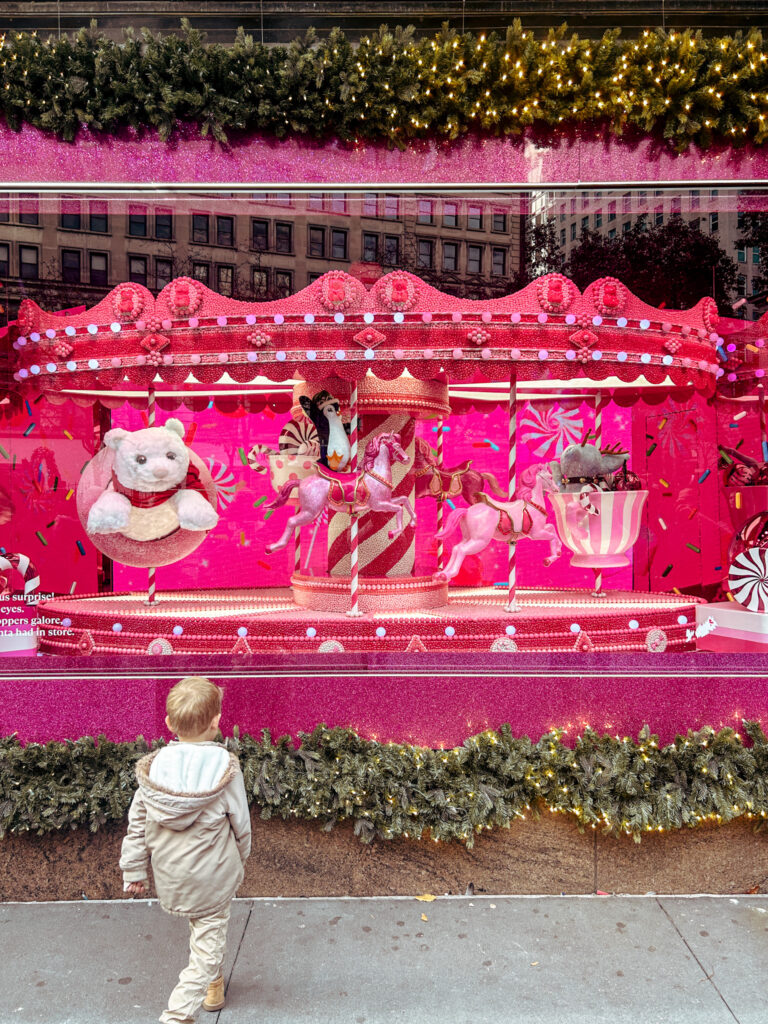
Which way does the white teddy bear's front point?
toward the camera

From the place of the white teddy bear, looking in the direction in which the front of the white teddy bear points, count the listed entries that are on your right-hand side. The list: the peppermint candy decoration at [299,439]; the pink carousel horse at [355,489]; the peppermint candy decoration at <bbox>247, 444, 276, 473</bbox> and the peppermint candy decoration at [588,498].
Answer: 0

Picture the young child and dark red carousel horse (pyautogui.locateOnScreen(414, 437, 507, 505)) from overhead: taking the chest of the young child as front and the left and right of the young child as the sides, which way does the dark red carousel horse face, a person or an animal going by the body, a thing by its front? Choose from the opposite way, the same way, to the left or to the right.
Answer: to the left

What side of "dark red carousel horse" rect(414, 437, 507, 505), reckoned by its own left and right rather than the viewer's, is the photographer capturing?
left

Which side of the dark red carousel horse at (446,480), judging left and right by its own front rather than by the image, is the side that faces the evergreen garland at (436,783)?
left

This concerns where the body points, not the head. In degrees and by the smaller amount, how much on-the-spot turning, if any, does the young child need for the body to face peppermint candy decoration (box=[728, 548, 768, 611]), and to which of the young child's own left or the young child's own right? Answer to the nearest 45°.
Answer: approximately 45° to the young child's own right

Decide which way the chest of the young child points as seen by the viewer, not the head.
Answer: away from the camera

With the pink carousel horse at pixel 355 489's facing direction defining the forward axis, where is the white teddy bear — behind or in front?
behind

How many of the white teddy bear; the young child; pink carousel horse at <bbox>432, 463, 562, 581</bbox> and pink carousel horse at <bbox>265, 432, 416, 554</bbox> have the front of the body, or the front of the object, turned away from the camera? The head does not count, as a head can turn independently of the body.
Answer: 1

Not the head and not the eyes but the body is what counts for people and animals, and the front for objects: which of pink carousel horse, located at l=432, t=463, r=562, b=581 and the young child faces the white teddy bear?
the young child

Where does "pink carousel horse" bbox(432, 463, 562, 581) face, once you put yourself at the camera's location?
facing to the right of the viewer

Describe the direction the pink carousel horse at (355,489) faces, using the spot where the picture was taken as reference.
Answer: facing to the right of the viewer

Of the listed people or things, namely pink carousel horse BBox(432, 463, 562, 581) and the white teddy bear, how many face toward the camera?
1
